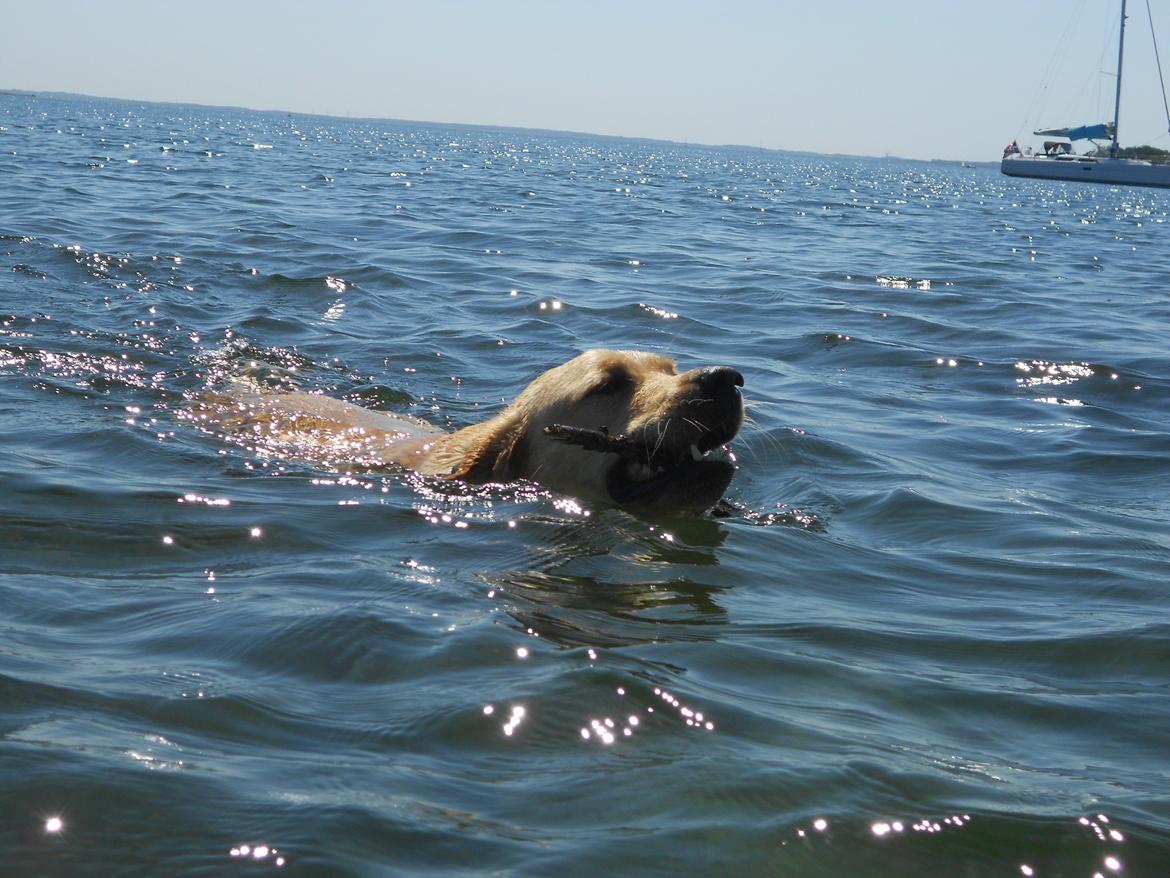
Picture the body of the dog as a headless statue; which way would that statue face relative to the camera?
to the viewer's right
